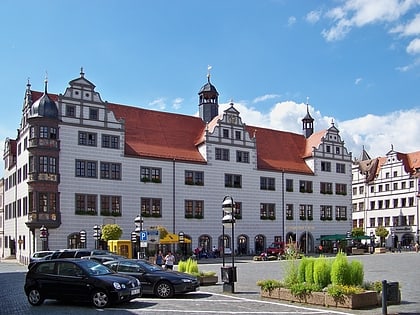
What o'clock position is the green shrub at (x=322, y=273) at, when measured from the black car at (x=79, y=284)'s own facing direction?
The green shrub is roughly at 11 o'clock from the black car.

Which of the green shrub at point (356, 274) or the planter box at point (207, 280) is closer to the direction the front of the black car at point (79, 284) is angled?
the green shrub

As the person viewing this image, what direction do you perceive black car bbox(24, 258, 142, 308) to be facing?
facing the viewer and to the right of the viewer

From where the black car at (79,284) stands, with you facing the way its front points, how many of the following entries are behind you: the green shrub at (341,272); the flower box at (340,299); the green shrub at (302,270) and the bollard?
0

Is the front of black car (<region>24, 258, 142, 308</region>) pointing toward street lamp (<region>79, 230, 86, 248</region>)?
no

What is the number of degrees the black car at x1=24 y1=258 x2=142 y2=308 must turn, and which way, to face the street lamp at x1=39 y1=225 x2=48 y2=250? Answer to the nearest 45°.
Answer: approximately 135° to its left

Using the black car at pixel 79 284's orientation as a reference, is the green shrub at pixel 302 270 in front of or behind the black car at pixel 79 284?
in front

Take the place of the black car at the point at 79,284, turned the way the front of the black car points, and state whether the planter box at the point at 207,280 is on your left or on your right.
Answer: on your left

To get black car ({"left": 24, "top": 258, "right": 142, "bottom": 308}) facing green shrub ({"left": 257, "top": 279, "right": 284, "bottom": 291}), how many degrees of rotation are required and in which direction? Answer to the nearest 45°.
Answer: approximately 45° to its left

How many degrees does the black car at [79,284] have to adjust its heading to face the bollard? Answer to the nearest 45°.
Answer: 0° — it already faces it

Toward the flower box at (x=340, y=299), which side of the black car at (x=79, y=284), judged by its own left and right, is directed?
front

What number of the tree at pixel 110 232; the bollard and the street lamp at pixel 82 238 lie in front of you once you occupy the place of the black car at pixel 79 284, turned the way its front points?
1

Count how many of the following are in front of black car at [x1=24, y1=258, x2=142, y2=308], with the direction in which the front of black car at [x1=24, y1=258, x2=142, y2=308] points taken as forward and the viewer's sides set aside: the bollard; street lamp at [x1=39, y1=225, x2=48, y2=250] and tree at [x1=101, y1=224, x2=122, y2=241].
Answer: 1

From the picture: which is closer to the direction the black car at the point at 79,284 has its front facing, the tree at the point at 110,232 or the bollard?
the bollard

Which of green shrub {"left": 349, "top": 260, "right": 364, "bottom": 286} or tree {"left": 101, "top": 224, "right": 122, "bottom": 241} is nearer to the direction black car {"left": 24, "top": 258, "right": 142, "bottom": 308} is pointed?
the green shrub

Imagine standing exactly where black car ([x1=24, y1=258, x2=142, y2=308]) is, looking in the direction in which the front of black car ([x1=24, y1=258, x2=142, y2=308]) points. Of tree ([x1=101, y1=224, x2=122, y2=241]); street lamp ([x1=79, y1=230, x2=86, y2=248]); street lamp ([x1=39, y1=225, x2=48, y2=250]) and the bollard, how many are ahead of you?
1

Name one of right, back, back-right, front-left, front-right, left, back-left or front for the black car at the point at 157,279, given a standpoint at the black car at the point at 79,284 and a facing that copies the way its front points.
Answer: left

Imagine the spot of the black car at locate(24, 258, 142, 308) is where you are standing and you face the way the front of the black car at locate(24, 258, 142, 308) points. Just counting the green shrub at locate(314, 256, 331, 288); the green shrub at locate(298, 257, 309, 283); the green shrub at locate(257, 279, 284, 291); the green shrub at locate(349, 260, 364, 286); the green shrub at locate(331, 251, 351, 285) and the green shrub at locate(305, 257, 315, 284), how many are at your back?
0
